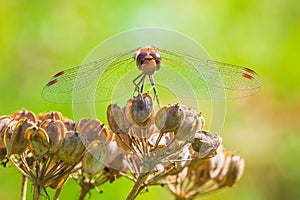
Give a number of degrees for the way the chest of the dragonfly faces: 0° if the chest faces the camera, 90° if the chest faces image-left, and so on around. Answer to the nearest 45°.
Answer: approximately 0°
